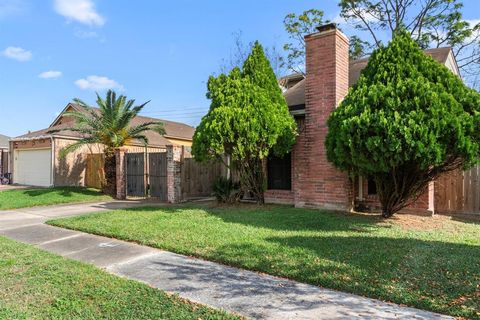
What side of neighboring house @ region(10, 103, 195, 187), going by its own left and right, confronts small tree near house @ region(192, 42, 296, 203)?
left

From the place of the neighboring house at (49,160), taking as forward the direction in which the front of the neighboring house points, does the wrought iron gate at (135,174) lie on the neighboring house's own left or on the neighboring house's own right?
on the neighboring house's own left

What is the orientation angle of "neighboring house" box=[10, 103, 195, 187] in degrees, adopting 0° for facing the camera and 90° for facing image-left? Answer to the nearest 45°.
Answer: approximately 45°
